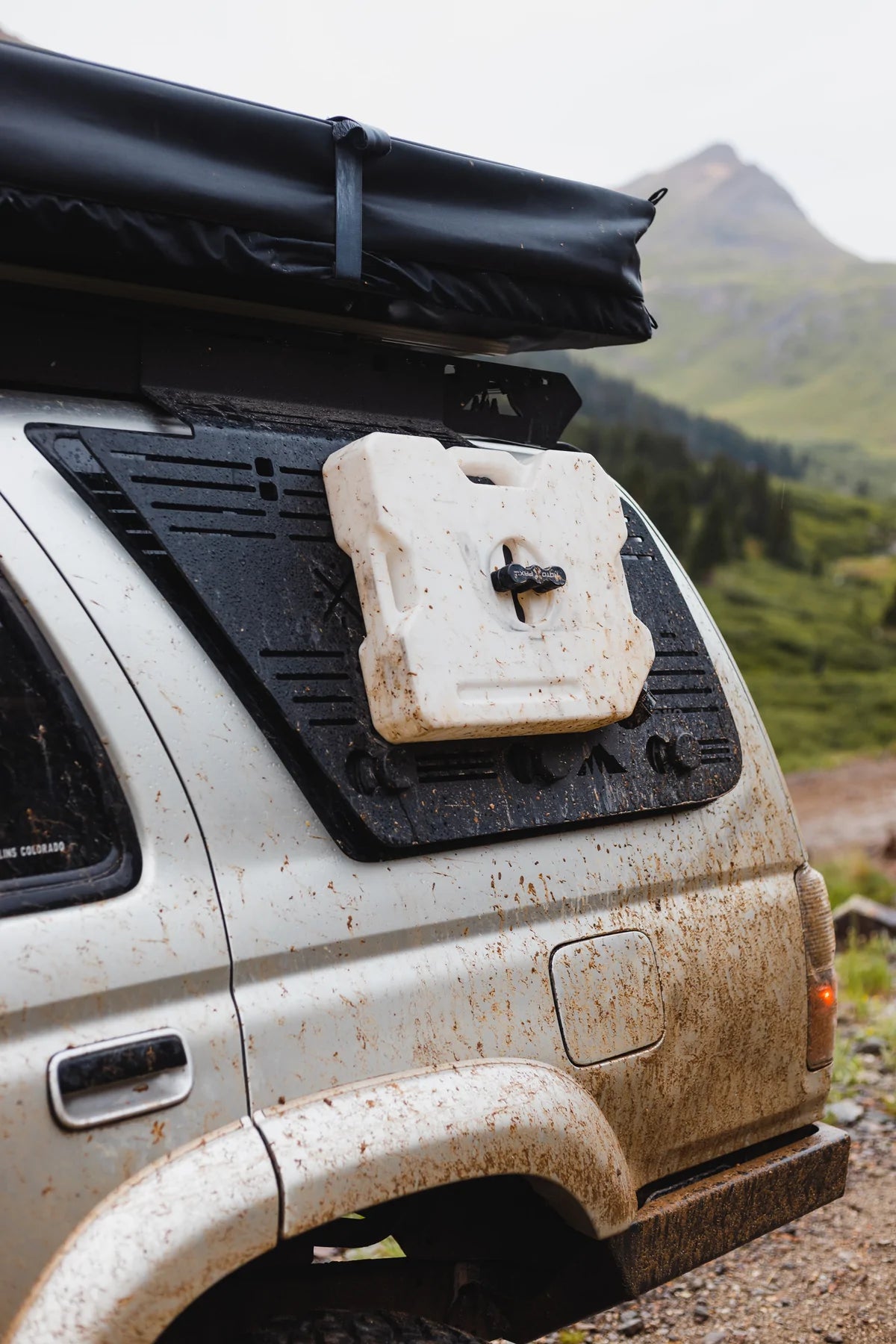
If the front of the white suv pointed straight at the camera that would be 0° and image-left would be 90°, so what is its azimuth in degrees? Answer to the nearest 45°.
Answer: approximately 45°
